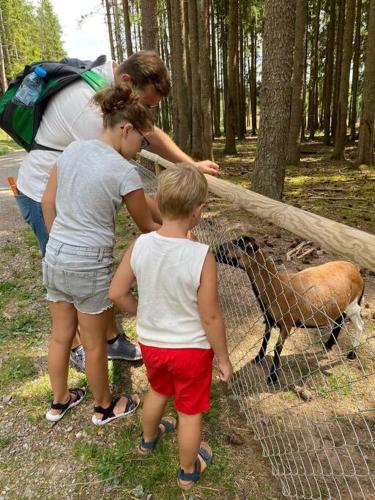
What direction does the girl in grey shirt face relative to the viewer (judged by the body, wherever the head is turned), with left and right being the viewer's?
facing away from the viewer and to the right of the viewer

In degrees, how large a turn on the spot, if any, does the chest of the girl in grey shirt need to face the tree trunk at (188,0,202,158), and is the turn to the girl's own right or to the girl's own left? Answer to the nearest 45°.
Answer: approximately 45° to the girl's own left

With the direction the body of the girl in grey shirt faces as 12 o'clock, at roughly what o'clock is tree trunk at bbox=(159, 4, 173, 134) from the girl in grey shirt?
The tree trunk is roughly at 11 o'clock from the girl in grey shirt.

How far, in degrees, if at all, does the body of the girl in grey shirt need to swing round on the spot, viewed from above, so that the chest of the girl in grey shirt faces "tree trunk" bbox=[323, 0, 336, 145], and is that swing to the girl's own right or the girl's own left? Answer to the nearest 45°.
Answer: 0° — they already face it

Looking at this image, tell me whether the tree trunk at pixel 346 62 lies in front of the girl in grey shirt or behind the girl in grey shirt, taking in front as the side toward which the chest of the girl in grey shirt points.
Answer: in front

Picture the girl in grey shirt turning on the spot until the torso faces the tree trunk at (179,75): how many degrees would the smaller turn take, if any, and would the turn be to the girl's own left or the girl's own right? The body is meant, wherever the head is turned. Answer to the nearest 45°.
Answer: approximately 45° to the girl's own left

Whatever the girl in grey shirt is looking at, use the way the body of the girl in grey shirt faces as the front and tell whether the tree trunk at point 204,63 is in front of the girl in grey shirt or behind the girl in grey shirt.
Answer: in front
